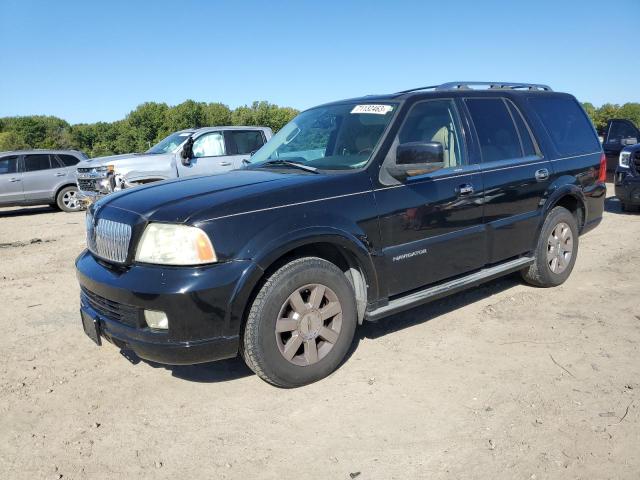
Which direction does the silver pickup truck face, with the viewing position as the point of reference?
facing the viewer and to the left of the viewer

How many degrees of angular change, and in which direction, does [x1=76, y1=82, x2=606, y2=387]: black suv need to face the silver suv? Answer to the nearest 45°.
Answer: approximately 90° to its right

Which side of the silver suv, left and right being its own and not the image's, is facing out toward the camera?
left

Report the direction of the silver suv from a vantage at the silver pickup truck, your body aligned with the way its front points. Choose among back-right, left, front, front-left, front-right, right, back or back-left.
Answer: right

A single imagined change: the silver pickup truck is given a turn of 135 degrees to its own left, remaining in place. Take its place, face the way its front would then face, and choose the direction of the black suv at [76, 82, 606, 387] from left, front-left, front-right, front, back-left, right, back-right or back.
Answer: right

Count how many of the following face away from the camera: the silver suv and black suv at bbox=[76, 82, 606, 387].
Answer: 0

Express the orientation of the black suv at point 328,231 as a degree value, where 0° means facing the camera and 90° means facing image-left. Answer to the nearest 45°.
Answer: approximately 45°
